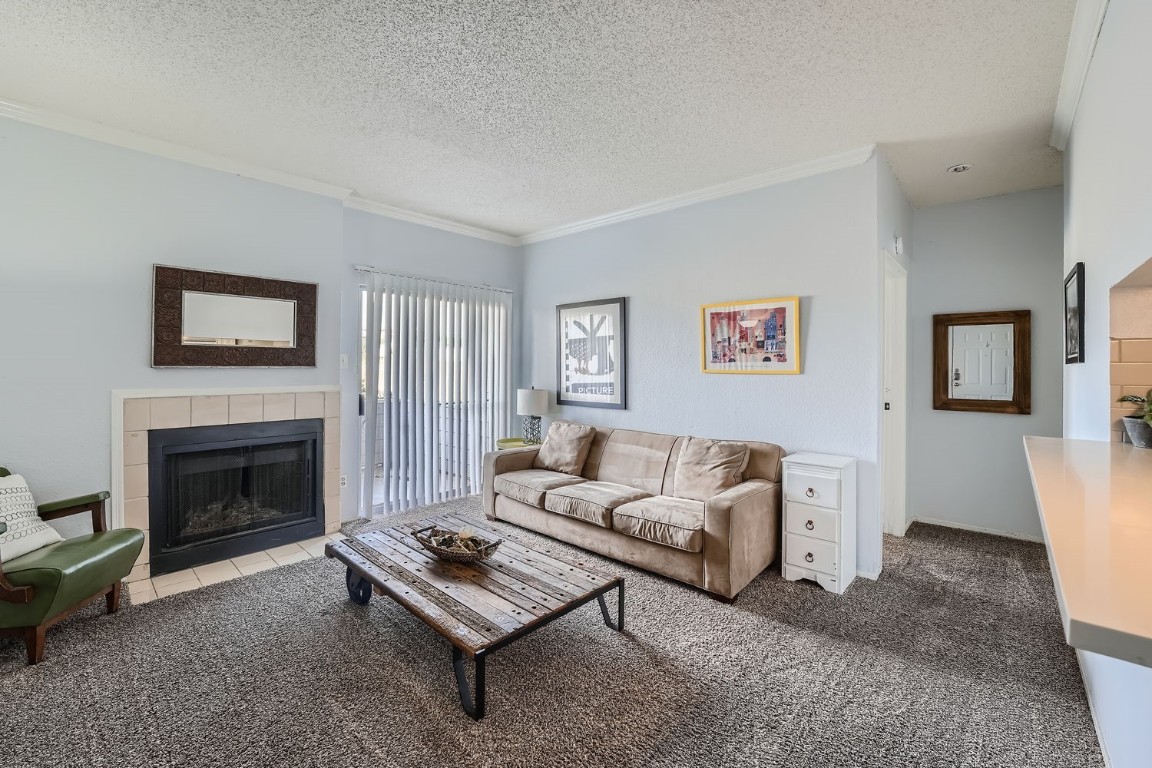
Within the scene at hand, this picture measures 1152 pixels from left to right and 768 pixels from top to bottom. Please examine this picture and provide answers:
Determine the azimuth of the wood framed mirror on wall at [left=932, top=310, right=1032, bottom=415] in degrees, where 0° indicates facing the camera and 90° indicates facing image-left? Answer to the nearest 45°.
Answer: approximately 0°

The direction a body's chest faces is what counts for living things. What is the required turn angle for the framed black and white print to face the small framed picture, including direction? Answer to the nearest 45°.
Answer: approximately 90° to its left

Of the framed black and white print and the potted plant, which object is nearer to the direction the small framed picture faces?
the framed black and white print

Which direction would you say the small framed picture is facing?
to the viewer's left

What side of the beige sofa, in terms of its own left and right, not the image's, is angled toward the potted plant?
left

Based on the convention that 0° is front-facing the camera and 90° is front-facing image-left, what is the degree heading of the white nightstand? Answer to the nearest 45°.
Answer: approximately 45°

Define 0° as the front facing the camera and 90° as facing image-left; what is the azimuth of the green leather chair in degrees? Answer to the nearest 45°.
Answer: approximately 315°

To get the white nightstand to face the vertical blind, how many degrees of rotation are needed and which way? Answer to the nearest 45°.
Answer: approximately 45° to its right

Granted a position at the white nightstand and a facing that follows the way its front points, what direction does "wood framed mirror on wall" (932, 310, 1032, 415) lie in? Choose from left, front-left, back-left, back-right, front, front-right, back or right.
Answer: back

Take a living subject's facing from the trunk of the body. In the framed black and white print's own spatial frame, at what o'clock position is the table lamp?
The table lamp is roughly at 2 o'clock from the framed black and white print.
